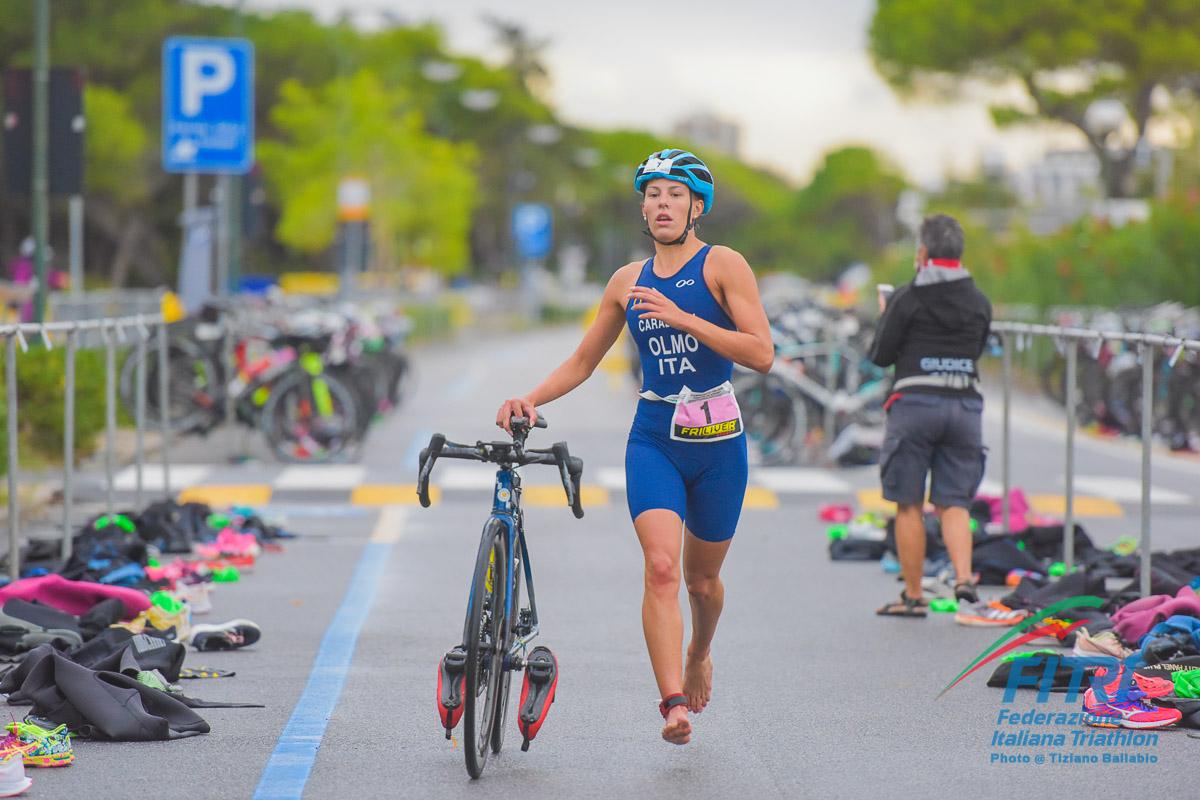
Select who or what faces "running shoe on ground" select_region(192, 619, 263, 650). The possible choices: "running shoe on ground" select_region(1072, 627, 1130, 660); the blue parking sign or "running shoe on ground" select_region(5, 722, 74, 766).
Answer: the blue parking sign

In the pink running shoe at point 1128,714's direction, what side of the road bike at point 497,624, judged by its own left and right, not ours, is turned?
left

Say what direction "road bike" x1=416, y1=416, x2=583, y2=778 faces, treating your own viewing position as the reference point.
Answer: facing the viewer

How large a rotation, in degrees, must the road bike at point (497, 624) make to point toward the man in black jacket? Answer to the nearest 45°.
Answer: approximately 135° to its left

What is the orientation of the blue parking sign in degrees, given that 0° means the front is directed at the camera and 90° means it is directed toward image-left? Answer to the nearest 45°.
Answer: approximately 0°

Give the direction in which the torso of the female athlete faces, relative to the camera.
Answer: toward the camera

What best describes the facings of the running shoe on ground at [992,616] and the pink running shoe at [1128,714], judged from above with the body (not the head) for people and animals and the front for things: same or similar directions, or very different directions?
same or similar directions

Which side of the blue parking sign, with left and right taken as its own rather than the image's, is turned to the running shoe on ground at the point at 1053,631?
front

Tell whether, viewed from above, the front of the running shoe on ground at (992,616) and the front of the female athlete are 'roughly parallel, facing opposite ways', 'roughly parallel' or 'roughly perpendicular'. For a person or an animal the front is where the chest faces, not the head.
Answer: roughly perpendicular

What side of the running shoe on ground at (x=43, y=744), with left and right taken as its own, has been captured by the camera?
left

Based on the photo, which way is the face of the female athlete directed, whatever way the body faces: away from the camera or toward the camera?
toward the camera

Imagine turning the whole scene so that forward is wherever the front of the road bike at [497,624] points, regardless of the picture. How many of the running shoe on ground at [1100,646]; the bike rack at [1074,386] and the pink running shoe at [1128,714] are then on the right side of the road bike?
0

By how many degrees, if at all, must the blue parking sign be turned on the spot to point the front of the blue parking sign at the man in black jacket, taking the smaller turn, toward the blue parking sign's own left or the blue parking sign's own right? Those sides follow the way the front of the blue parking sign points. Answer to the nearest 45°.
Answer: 0° — it already faces them

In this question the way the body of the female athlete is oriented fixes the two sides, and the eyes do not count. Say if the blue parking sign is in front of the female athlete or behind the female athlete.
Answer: behind
